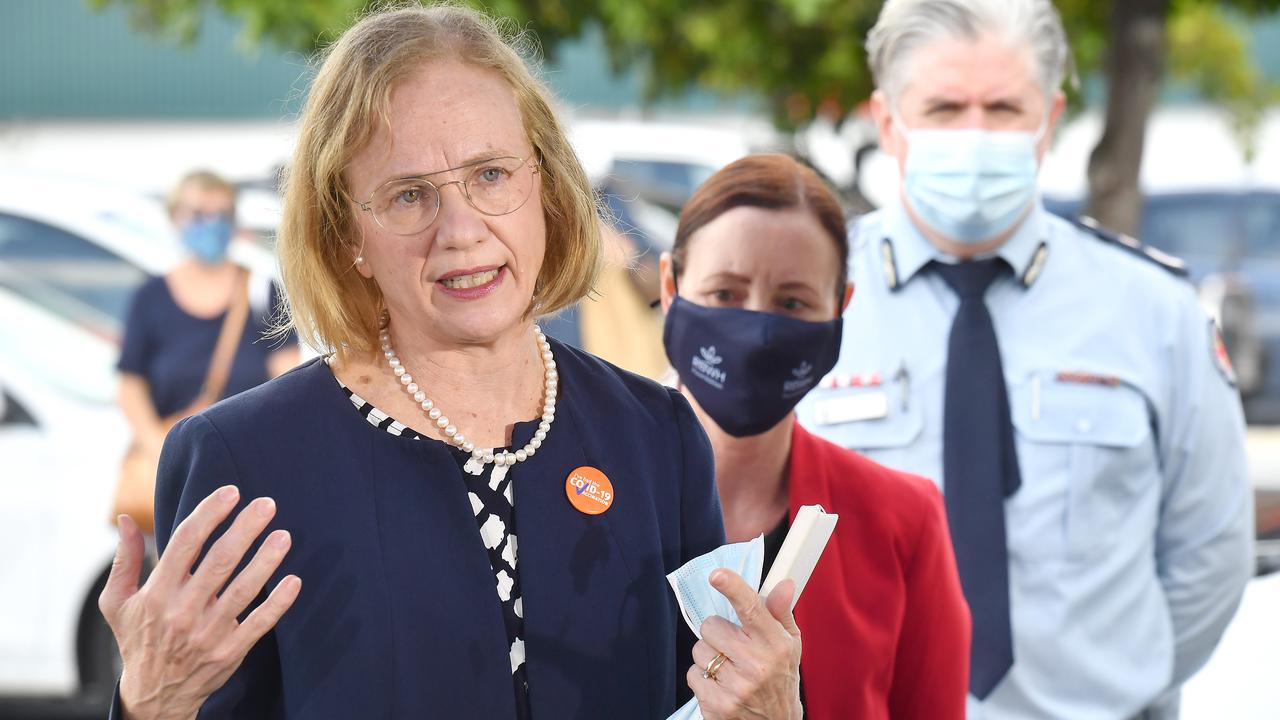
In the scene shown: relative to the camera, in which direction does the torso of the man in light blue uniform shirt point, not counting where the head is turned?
toward the camera

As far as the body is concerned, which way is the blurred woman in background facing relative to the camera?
toward the camera

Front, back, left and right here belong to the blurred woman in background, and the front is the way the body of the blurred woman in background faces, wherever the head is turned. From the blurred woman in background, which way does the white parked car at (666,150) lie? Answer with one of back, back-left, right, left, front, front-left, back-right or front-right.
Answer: back-left

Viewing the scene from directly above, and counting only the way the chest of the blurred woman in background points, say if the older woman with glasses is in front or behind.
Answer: in front

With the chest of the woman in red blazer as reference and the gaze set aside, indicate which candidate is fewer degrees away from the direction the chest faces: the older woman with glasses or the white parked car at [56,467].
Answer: the older woman with glasses

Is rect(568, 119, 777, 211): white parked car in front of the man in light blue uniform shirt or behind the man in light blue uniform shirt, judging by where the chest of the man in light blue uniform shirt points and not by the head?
behind

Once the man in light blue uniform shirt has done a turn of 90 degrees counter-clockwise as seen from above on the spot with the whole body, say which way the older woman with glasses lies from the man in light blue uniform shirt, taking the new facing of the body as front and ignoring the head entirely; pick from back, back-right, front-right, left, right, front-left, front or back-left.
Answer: back-right

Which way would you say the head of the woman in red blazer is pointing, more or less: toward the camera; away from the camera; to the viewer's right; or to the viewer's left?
toward the camera

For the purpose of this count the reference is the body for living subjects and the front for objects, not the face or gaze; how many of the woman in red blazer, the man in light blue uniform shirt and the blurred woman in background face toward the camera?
3

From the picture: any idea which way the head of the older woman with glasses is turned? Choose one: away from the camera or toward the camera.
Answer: toward the camera

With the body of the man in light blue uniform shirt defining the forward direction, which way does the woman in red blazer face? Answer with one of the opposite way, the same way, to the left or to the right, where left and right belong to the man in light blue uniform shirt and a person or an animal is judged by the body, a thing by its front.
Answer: the same way

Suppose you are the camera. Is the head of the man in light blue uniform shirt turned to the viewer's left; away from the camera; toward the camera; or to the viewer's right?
toward the camera

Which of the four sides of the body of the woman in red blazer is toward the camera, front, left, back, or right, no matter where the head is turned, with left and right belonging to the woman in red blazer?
front
